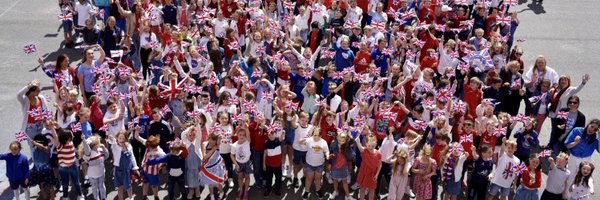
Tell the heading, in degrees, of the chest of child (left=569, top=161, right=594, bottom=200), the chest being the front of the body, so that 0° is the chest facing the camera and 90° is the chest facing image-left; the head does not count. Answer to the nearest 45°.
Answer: approximately 0°

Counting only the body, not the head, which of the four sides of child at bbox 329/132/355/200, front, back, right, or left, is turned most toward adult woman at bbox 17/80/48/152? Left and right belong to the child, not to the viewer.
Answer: right

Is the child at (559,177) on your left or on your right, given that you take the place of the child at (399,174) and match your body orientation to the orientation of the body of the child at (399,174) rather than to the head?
on your left

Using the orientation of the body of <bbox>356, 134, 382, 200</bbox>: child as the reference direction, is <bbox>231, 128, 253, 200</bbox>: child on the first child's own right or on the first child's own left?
on the first child's own right

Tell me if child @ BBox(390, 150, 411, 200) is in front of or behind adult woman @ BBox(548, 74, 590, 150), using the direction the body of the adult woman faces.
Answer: in front

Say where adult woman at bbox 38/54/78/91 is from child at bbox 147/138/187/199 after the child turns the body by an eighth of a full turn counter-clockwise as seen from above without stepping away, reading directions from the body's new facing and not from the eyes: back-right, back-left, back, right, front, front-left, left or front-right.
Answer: back

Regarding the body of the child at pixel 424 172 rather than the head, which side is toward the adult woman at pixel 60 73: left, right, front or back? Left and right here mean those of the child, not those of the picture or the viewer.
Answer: right

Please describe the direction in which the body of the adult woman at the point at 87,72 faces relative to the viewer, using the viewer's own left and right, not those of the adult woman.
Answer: facing the viewer and to the right of the viewer

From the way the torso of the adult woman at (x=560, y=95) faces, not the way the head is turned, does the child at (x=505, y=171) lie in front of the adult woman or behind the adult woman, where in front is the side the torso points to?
in front

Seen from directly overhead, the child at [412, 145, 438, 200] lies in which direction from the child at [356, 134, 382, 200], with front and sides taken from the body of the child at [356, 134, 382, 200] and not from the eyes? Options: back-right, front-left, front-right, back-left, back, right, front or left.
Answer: left

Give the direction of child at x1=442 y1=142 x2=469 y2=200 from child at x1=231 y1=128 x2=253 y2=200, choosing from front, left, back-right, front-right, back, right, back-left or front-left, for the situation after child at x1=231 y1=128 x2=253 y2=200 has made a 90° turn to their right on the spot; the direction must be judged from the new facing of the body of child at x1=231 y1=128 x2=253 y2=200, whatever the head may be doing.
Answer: back

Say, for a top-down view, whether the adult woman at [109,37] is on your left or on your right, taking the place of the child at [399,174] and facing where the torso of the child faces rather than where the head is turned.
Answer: on your right
